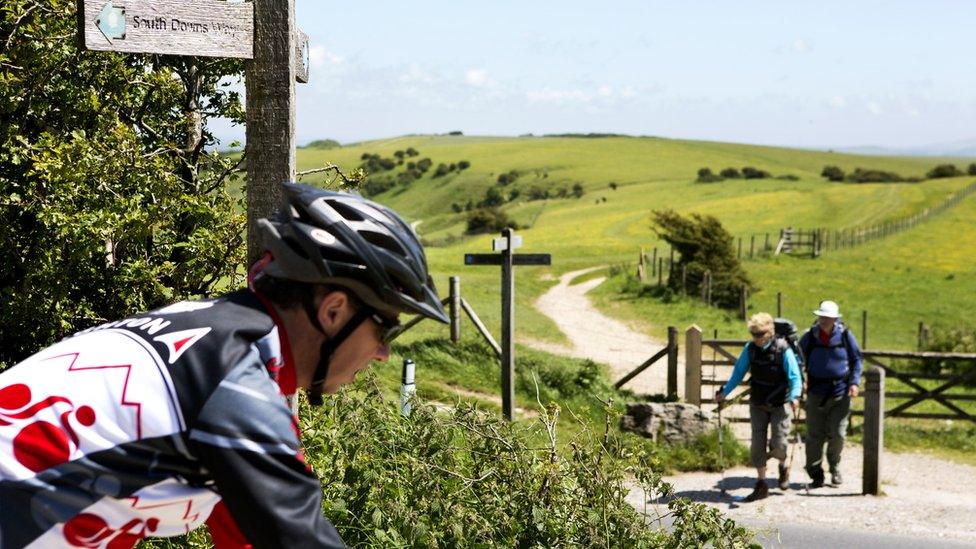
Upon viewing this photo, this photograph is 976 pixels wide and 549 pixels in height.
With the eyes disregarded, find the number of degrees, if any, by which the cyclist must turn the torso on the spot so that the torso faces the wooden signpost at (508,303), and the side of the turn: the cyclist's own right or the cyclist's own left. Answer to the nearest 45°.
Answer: approximately 90° to the cyclist's own left

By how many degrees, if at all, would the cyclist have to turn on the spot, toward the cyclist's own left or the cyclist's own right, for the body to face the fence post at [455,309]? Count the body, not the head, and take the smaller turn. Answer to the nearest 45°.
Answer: approximately 90° to the cyclist's own left

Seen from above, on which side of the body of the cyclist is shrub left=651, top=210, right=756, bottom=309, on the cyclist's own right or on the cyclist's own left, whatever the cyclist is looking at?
on the cyclist's own left

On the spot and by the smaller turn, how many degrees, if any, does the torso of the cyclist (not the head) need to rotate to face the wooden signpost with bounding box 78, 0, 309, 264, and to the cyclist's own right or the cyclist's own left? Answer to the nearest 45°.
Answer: approximately 90° to the cyclist's own left

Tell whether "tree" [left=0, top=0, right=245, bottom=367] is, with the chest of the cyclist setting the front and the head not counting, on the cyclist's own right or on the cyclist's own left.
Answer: on the cyclist's own left

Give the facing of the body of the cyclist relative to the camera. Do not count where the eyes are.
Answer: to the viewer's right

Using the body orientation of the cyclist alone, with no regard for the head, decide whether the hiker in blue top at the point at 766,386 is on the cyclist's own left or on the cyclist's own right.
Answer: on the cyclist's own left

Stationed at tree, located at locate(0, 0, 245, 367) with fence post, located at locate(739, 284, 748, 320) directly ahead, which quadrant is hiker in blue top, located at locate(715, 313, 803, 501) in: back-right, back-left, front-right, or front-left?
front-right

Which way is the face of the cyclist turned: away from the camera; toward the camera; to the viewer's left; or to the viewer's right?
to the viewer's right
